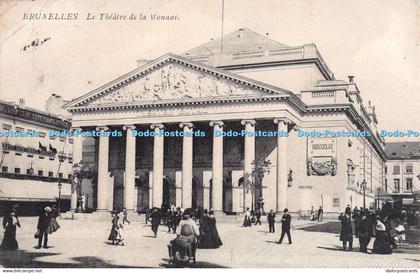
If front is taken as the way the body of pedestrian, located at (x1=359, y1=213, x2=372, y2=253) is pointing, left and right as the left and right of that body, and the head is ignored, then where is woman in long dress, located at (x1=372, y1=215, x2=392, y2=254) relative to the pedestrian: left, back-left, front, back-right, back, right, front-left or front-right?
back-right

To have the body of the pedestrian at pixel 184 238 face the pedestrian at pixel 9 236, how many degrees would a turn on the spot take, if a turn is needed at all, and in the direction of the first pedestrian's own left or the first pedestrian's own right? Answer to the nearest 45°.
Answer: approximately 45° to the first pedestrian's own left

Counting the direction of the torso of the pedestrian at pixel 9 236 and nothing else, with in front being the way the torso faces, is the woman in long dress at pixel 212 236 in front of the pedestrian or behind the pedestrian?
in front

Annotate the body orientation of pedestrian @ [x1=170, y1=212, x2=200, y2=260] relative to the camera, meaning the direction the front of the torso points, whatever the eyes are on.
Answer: away from the camera

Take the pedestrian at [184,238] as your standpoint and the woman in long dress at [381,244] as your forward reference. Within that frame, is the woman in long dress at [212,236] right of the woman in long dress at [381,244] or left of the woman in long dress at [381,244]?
left

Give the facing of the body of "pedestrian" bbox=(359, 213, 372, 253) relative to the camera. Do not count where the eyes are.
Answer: away from the camera

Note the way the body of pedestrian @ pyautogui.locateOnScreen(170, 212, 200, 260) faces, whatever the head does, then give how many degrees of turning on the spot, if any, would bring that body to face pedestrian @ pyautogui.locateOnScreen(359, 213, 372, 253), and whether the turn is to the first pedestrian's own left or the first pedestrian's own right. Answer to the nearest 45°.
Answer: approximately 45° to the first pedestrian's own right

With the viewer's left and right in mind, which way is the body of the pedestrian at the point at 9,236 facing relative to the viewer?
facing the viewer and to the right of the viewer

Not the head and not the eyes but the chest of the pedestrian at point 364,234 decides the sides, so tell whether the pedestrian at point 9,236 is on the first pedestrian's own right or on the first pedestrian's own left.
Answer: on the first pedestrian's own left
